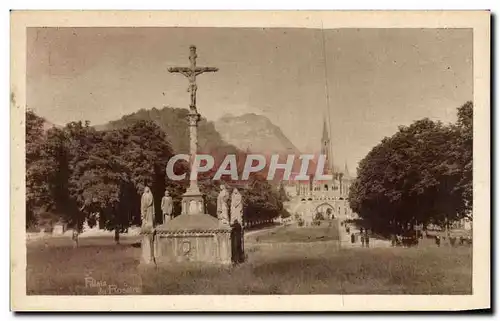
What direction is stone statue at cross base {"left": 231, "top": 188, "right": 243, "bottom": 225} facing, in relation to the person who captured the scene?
facing the viewer
